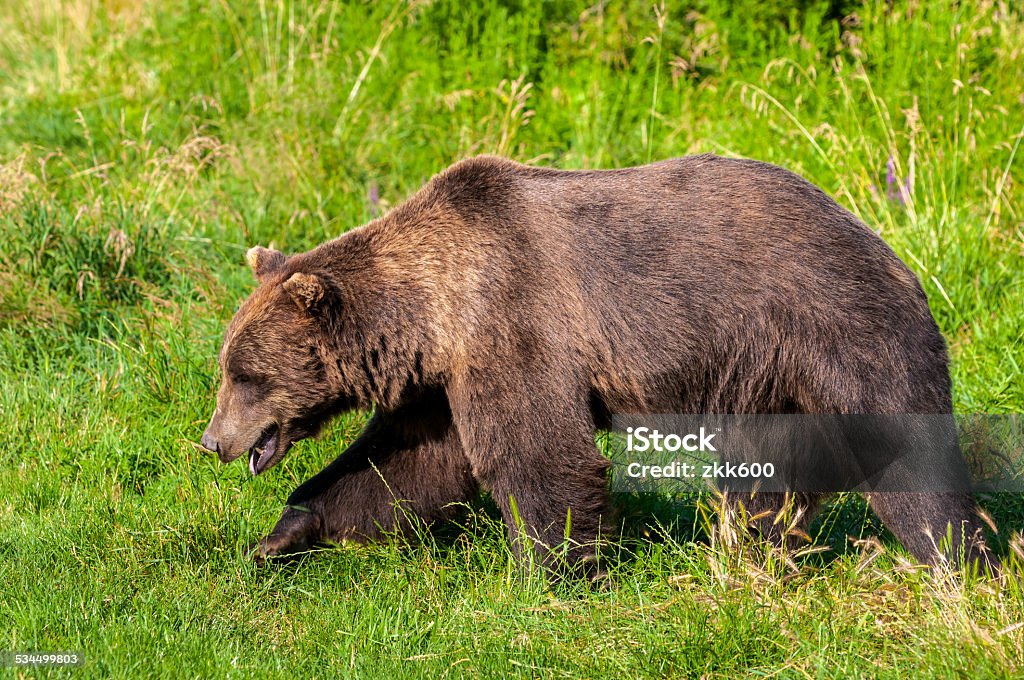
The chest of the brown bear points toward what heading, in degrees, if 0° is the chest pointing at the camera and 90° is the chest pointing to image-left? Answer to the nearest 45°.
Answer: approximately 90°
